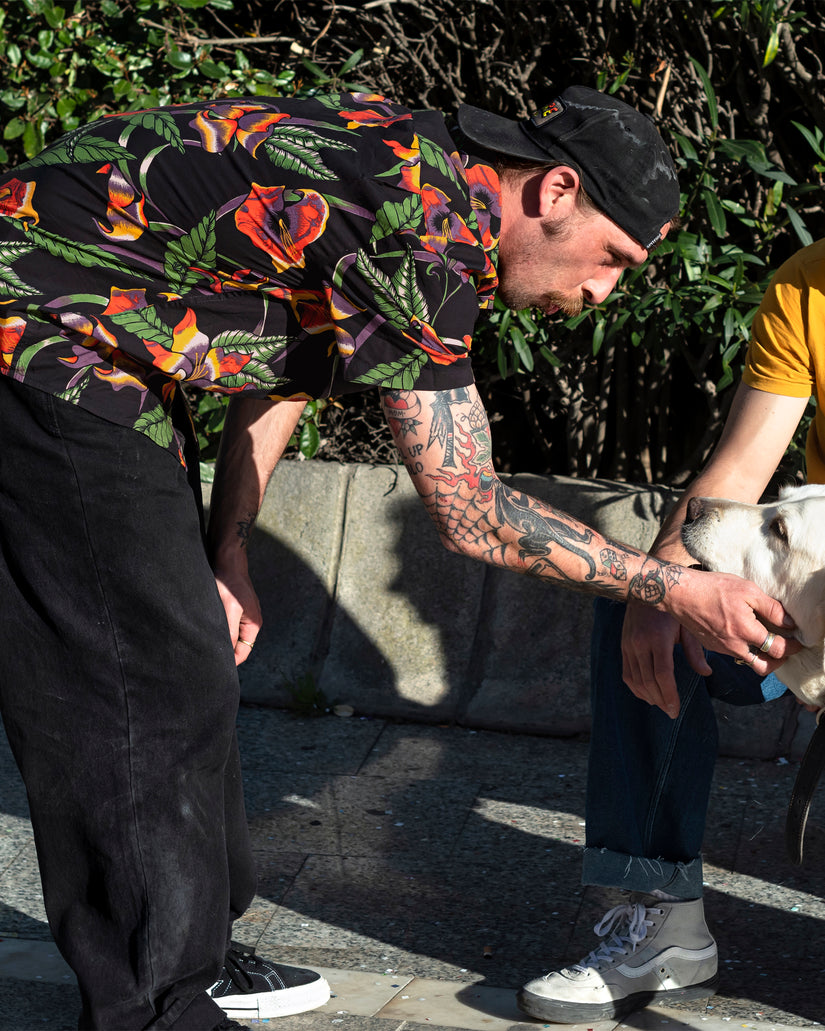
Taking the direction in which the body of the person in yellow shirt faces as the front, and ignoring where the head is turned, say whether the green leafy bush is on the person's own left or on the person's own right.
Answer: on the person's own right

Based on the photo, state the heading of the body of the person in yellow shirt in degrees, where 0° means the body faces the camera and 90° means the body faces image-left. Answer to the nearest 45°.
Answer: approximately 45°
